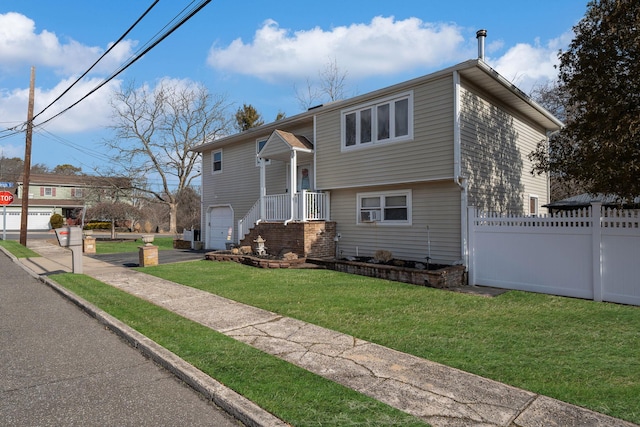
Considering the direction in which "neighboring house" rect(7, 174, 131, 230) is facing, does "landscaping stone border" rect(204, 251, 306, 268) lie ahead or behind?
ahead

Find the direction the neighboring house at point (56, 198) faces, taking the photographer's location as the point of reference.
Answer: facing the viewer

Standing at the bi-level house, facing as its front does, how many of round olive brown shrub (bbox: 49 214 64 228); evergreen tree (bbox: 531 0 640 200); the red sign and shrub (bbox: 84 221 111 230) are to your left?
1

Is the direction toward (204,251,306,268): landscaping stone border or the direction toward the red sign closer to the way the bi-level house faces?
the landscaping stone border

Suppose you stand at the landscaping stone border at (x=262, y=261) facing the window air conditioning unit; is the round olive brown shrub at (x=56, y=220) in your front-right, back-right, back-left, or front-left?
back-left

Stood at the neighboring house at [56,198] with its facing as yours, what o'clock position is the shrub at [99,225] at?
The shrub is roughly at 11 o'clock from the neighboring house.

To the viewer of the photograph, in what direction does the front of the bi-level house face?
facing the viewer and to the left of the viewer

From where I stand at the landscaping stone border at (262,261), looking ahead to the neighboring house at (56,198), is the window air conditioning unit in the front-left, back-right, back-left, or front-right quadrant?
back-right

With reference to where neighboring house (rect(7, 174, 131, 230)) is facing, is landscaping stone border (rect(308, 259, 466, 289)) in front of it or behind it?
in front

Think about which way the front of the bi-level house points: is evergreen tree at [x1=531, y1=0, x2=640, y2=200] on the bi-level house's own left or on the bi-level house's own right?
on the bi-level house's own left

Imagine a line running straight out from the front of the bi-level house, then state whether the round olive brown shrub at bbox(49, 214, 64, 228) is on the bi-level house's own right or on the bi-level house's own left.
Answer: on the bi-level house's own right

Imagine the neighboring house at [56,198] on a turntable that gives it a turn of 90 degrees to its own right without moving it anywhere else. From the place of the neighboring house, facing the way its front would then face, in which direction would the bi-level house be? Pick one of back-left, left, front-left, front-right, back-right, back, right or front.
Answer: left

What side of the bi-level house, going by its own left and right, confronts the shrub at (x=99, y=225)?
right

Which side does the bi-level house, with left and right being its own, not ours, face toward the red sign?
right

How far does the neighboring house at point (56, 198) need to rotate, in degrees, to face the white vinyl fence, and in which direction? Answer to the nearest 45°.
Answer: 0° — it already faces it
